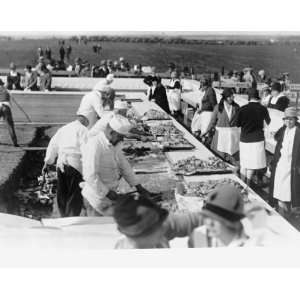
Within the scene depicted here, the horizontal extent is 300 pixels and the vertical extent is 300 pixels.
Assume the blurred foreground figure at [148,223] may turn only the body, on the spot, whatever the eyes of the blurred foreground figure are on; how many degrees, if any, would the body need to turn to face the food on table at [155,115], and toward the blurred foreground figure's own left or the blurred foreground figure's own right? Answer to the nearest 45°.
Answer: approximately 45° to the blurred foreground figure's own left

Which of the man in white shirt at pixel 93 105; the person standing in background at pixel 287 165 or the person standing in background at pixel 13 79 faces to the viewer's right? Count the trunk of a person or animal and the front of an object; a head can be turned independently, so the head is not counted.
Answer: the man in white shirt

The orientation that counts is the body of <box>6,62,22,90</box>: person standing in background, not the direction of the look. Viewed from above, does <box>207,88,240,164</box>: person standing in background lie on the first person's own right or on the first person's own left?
on the first person's own left

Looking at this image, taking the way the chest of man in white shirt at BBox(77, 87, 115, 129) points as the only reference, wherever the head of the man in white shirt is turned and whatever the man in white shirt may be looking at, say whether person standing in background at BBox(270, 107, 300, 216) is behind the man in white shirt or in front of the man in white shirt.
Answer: in front

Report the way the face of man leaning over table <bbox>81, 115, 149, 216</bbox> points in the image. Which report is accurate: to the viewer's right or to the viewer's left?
to the viewer's right

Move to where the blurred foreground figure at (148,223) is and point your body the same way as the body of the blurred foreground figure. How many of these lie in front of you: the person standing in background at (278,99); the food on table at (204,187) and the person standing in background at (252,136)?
3

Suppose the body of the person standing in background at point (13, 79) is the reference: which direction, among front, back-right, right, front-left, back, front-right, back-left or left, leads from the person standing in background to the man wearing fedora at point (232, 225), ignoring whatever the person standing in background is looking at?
front-left

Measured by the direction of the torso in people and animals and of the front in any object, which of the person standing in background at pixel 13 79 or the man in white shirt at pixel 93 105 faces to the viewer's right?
the man in white shirt

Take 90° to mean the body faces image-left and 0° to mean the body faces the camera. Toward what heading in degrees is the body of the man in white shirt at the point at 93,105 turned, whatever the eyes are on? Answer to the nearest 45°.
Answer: approximately 270°
